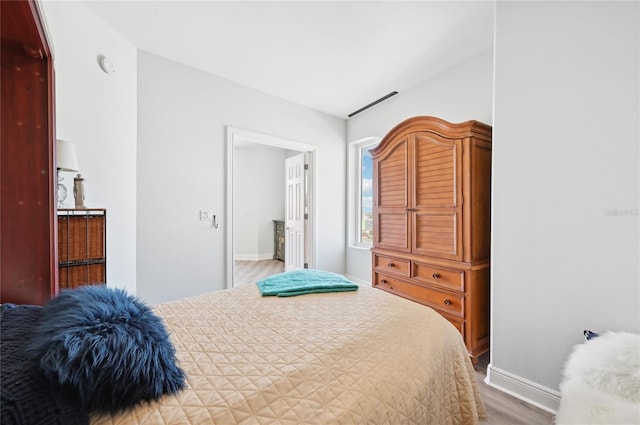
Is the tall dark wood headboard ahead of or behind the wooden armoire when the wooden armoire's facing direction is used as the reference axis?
ahead

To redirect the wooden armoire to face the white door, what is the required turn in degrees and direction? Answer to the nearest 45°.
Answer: approximately 90° to its right

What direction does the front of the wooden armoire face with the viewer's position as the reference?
facing the viewer and to the left of the viewer

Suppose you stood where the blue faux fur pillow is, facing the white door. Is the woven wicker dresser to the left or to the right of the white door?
left

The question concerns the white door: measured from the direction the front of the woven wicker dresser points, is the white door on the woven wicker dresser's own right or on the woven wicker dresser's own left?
on the woven wicker dresser's own left

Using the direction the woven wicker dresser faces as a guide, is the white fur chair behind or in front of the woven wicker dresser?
in front

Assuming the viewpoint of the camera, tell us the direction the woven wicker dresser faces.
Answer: facing the viewer and to the right of the viewer

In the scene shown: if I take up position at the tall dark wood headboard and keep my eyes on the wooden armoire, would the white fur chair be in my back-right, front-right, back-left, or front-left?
front-right

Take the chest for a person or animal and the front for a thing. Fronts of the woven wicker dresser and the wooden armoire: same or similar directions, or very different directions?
very different directions

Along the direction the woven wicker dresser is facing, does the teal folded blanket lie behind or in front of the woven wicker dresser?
in front

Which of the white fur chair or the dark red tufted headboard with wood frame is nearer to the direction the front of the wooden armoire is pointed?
the dark red tufted headboard with wood frame

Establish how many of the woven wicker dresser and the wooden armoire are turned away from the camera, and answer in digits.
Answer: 0
